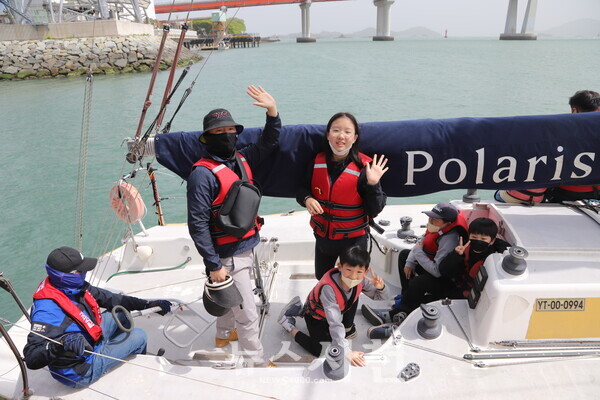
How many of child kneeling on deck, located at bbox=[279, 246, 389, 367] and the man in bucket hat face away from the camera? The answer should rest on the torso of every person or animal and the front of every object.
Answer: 0

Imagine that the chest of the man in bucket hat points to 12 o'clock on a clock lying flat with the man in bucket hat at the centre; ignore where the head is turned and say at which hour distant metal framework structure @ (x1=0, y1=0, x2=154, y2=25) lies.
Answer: The distant metal framework structure is roughly at 7 o'clock from the man in bucket hat.

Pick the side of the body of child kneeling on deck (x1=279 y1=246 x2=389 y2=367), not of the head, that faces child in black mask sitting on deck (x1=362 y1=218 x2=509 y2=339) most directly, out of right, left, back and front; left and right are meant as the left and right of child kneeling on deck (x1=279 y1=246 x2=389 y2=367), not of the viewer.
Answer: left

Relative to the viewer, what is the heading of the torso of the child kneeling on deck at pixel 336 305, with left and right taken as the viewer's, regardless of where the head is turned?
facing the viewer and to the right of the viewer

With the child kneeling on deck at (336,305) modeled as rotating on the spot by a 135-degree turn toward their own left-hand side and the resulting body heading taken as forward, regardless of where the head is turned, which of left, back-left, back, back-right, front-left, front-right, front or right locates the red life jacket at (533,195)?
front-right

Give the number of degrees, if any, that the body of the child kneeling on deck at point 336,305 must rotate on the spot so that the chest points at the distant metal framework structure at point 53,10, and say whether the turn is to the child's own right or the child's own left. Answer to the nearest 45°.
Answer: approximately 180°

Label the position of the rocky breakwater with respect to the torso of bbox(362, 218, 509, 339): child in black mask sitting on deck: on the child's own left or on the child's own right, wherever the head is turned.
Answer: on the child's own right

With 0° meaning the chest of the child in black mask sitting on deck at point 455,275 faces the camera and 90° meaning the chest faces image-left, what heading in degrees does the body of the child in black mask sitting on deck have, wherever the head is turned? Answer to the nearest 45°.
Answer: approximately 45°

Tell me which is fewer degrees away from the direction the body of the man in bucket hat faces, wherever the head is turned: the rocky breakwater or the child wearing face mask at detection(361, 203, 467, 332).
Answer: the child wearing face mask

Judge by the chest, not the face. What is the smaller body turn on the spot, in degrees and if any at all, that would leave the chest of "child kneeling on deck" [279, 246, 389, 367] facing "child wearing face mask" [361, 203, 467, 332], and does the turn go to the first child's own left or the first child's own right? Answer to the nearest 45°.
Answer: approximately 90° to the first child's own left
